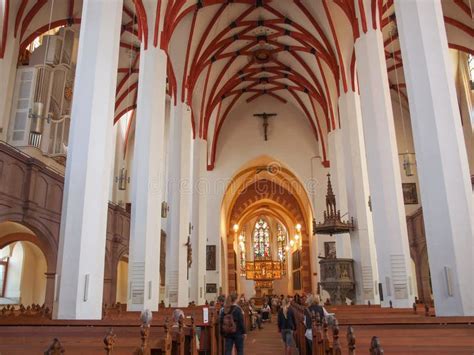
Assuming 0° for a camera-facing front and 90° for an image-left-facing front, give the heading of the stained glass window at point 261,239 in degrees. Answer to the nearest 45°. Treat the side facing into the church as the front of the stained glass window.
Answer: approximately 0°

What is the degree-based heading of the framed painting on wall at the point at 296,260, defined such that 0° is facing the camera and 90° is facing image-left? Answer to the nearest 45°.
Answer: approximately 45°

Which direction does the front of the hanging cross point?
toward the camera

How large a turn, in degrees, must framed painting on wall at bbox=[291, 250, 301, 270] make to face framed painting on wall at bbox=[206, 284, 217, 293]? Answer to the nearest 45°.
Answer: approximately 45° to its left

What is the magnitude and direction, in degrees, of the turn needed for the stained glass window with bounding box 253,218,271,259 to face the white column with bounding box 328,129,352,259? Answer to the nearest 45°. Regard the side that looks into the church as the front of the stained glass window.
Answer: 0° — it already faces it

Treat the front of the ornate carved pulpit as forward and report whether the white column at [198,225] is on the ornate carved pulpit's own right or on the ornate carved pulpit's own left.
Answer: on the ornate carved pulpit's own right

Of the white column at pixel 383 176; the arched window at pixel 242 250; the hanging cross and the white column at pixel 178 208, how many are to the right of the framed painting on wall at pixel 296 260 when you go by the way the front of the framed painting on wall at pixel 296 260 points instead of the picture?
1

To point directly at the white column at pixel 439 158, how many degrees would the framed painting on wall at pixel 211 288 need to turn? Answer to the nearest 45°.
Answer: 0° — it already faces it

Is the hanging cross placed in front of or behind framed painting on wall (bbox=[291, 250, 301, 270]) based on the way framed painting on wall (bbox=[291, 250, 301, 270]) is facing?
in front

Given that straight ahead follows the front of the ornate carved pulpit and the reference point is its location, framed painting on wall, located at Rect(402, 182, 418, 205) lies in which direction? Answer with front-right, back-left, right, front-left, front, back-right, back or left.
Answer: back-left
